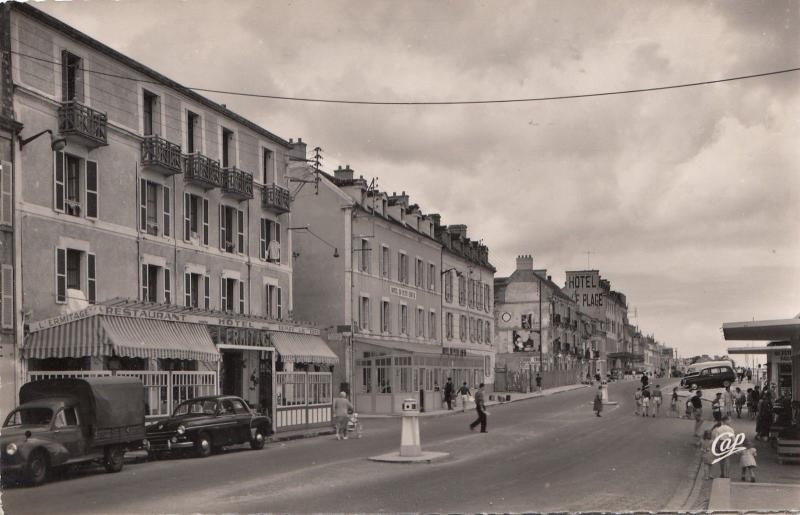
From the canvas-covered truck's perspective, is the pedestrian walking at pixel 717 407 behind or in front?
behind

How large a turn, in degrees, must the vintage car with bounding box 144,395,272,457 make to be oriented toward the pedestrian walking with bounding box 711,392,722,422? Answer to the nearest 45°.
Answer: approximately 135° to its left

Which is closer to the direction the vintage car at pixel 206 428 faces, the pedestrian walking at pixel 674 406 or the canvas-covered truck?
the canvas-covered truck

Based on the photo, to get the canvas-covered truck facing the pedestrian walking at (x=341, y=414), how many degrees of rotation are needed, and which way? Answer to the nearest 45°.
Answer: approximately 180°

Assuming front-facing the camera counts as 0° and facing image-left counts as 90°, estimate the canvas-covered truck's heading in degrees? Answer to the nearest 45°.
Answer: approximately 45°

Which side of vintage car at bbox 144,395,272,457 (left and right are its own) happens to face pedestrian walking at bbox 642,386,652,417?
back

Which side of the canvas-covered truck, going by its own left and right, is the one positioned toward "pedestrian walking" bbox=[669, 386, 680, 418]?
back

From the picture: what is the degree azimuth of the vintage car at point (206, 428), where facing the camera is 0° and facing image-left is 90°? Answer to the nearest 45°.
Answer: approximately 45°
